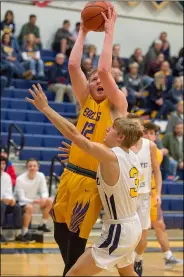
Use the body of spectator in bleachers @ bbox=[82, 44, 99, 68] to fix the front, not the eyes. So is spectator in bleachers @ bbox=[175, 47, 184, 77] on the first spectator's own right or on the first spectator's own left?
on the first spectator's own left

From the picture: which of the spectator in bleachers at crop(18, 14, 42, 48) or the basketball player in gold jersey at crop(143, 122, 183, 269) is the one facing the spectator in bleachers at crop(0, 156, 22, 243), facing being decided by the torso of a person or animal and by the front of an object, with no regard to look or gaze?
the spectator in bleachers at crop(18, 14, 42, 48)

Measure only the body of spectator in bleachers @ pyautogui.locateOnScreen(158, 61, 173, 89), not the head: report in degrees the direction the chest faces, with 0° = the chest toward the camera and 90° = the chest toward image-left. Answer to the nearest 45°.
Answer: approximately 45°

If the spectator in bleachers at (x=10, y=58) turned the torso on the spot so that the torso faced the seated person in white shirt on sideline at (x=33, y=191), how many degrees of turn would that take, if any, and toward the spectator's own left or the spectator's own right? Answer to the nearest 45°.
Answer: approximately 45° to the spectator's own right

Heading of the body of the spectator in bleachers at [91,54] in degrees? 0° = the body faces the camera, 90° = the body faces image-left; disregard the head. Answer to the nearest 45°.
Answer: approximately 0°

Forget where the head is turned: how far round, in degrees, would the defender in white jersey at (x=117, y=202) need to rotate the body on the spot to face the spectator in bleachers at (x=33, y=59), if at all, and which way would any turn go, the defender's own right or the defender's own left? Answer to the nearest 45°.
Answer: approximately 45° to the defender's own right
